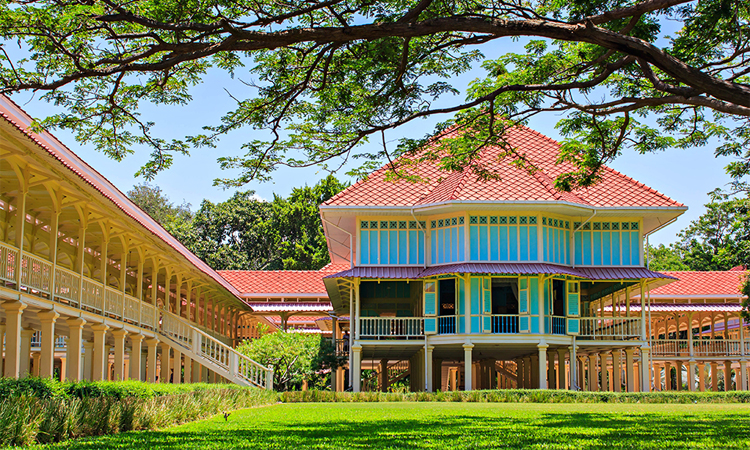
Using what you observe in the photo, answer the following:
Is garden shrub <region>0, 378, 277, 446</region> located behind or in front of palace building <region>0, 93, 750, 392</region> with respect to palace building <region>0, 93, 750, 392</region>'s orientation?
in front

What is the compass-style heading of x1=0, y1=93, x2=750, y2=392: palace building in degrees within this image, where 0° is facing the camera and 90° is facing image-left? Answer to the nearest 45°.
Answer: approximately 0°
